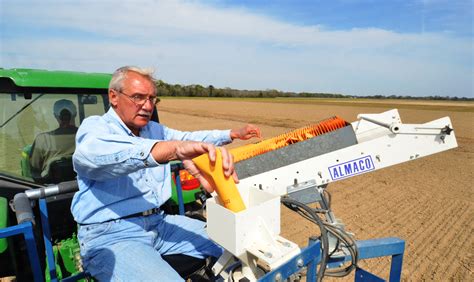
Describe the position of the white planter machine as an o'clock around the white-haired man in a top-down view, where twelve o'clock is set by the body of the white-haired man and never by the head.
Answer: The white planter machine is roughly at 11 o'clock from the white-haired man.

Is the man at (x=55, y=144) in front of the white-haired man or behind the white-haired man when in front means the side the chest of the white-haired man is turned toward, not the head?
behind

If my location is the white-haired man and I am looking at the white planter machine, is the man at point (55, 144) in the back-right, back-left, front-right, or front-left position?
back-left

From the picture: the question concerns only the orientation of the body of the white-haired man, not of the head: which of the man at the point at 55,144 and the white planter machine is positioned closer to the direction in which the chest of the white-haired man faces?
the white planter machine

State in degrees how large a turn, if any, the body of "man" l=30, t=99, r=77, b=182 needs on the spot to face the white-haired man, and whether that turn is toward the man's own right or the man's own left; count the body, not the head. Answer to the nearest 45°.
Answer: approximately 135° to the man's own right
